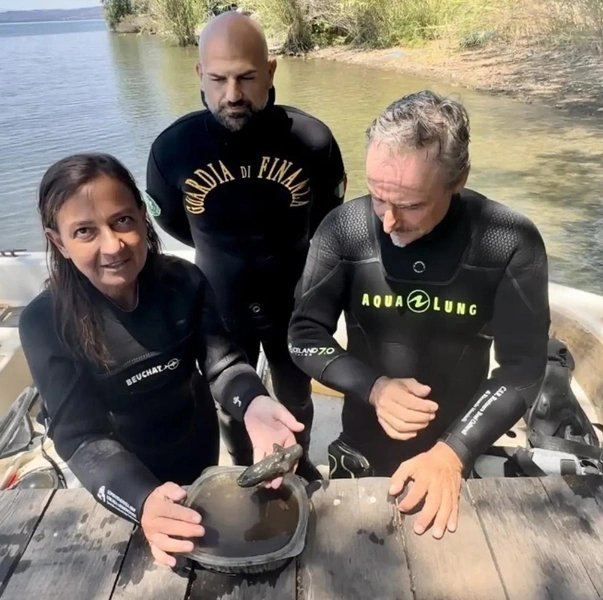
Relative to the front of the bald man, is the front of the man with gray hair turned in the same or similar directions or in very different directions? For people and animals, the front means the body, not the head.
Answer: same or similar directions

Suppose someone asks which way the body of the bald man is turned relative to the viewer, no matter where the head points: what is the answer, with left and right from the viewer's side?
facing the viewer

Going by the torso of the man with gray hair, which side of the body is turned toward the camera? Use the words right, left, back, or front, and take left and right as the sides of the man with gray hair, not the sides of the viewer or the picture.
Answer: front

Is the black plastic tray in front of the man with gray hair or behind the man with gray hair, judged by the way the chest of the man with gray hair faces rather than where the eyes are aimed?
in front

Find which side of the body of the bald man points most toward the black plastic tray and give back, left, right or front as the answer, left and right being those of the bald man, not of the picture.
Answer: front

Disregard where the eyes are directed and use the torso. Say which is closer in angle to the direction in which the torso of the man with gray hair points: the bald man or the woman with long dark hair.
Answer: the woman with long dark hair

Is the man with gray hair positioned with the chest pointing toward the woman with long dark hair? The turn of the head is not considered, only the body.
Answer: no

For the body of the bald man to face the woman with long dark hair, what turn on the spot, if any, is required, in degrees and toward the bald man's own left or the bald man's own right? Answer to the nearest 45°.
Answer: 0° — they already face them

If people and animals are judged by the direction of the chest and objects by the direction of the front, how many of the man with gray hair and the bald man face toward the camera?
2

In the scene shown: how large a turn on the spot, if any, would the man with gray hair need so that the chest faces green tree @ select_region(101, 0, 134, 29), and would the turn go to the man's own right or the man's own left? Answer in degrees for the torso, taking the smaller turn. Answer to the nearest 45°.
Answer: approximately 135° to the man's own right

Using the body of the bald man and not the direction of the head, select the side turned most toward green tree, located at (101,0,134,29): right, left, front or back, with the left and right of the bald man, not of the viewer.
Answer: back

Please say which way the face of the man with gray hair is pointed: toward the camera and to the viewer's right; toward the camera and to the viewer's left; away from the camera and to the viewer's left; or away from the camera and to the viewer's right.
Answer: toward the camera and to the viewer's left

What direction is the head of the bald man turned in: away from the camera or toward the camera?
toward the camera

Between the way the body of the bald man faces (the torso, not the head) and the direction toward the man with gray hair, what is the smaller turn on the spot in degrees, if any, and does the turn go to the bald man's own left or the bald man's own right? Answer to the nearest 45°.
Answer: approximately 45° to the bald man's own left

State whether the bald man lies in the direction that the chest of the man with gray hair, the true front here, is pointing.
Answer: no
